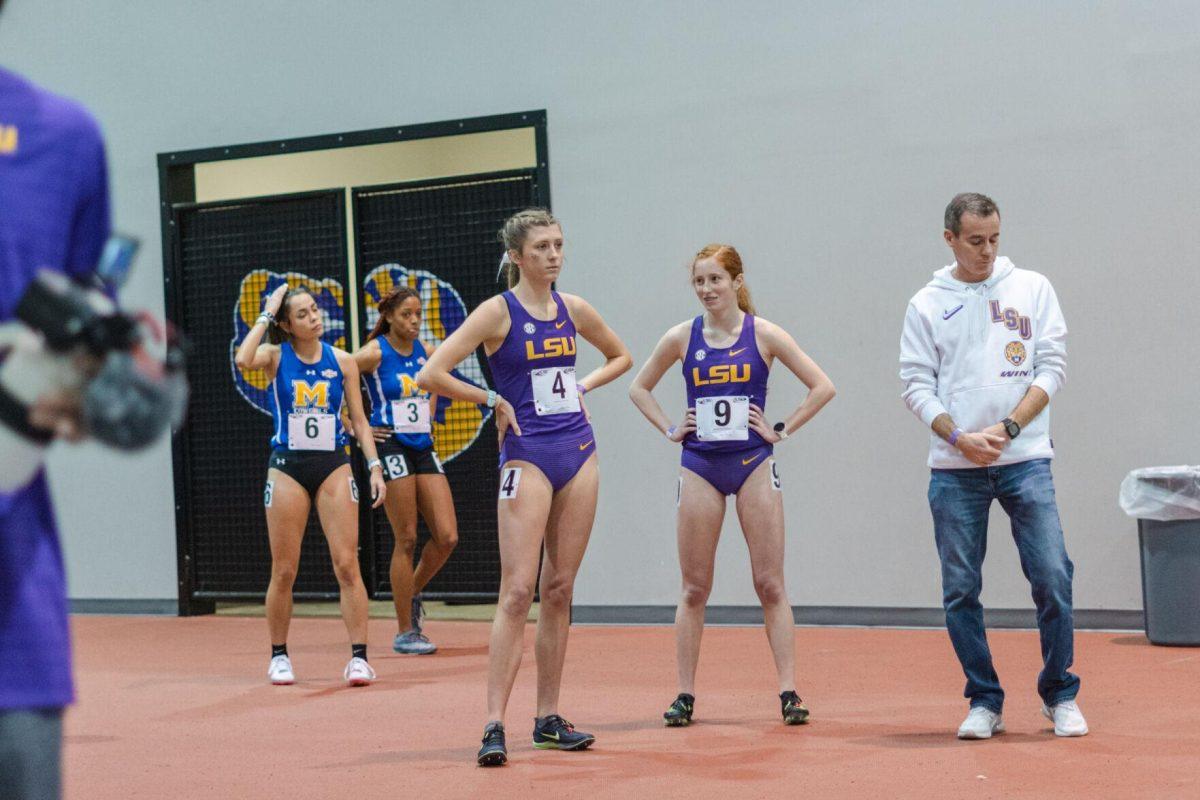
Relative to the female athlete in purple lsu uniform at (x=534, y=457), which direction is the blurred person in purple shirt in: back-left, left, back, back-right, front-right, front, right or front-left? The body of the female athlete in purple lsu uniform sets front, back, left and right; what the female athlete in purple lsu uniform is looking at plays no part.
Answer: front-right

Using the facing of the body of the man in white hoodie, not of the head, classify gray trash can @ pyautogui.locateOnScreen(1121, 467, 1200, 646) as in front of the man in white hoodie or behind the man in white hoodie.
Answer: behind

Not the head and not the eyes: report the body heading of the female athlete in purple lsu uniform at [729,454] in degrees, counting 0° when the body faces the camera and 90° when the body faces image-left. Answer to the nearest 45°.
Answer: approximately 0°

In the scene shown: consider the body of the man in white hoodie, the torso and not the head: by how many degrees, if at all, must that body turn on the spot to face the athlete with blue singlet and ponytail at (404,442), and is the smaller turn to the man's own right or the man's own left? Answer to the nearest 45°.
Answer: approximately 135° to the man's own right

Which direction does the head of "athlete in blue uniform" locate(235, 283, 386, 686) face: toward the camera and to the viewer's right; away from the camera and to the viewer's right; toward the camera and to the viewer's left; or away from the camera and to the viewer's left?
toward the camera and to the viewer's right

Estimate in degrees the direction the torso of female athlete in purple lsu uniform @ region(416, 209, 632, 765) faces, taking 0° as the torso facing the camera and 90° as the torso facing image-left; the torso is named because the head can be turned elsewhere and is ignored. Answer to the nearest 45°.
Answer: approximately 315°

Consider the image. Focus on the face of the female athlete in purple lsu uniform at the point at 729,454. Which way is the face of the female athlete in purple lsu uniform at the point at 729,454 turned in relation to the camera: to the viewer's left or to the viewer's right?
to the viewer's left

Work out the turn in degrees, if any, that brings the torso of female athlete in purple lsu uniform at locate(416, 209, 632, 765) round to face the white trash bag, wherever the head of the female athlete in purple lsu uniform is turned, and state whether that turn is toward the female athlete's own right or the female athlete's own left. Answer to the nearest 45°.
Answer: approximately 90° to the female athlete's own left

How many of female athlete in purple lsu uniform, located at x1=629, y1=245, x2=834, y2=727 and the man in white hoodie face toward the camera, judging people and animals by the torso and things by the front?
2

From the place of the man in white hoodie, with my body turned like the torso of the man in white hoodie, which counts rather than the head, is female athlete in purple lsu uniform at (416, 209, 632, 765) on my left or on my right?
on my right

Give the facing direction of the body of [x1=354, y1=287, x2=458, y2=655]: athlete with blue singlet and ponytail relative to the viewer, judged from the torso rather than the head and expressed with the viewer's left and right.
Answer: facing the viewer and to the right of the viewer

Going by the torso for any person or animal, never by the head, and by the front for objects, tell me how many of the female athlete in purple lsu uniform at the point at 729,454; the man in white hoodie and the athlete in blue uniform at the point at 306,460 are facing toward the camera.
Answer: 3

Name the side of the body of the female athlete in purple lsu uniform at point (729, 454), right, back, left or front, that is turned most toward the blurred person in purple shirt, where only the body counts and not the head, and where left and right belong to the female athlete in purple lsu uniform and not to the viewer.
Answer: front
